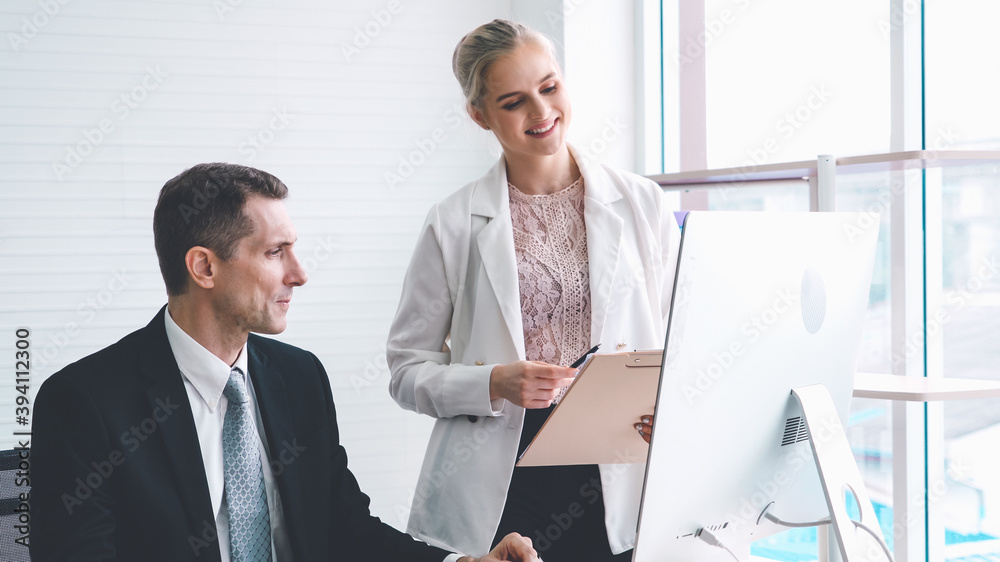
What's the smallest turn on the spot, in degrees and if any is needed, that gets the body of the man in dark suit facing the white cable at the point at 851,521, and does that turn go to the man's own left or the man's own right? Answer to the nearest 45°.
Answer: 0° — they already face it

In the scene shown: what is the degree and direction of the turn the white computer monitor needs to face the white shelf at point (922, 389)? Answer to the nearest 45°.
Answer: approximately 45° to its right

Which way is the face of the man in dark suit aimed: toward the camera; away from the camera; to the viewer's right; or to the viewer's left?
to the viewer's right

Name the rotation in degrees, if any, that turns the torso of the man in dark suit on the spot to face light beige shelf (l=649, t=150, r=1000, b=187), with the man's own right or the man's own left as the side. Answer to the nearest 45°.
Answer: approximately 45° to the man's own left

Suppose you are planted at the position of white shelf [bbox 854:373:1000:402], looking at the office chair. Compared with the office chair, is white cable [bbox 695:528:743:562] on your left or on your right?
left

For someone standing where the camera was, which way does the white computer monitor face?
facing away from the viewer and to the left of the viewer

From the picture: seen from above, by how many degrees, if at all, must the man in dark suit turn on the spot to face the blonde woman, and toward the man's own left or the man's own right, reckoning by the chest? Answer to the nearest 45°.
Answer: approximately 45° to the man's own left

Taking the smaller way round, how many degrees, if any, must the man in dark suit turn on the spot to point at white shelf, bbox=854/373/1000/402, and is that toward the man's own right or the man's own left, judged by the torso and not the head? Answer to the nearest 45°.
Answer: approximately 45° to the man's own left

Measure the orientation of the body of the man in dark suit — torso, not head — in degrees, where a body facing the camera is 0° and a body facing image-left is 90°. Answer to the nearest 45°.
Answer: approximately 315°
